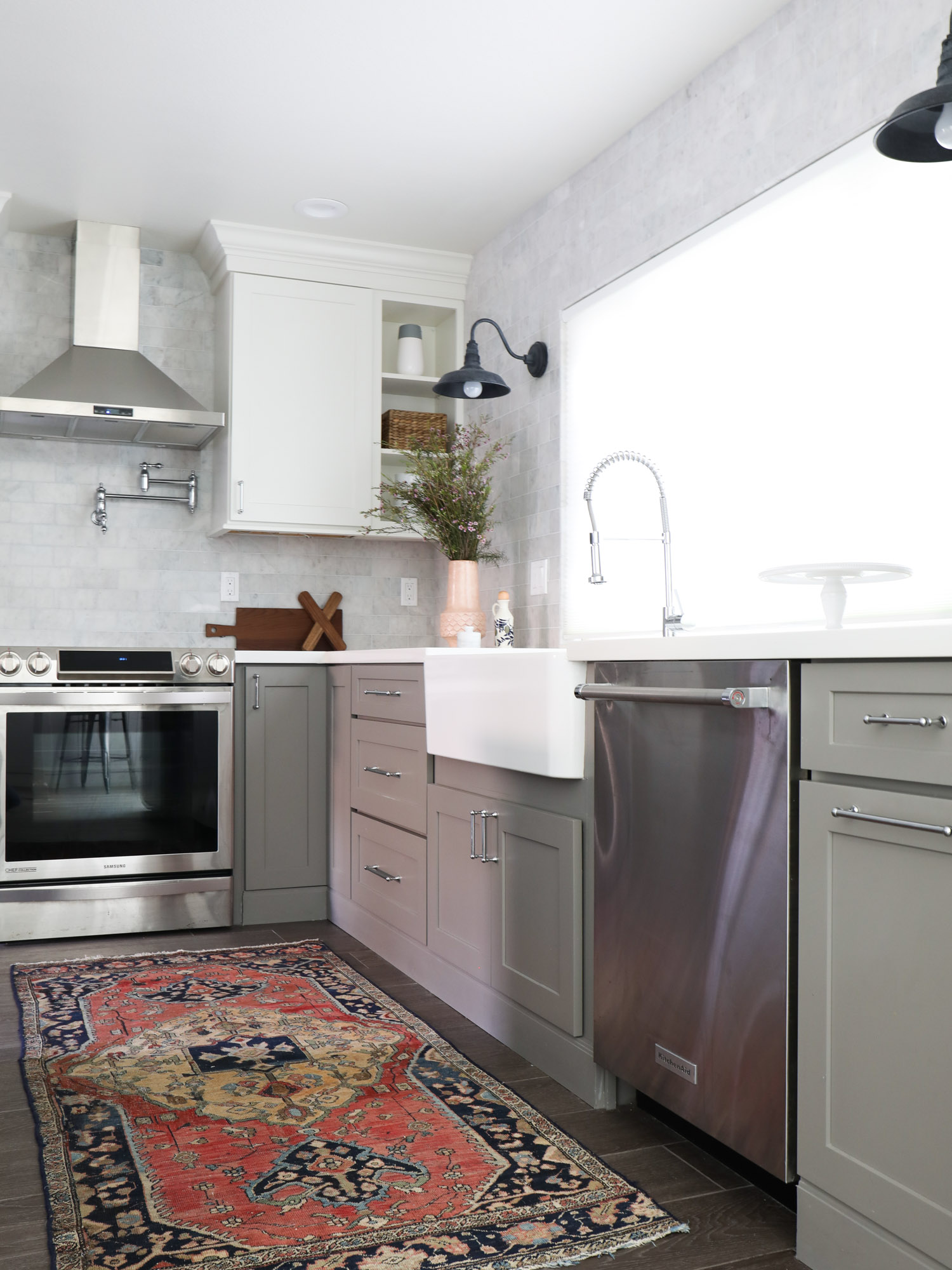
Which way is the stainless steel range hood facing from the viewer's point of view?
toward the camera

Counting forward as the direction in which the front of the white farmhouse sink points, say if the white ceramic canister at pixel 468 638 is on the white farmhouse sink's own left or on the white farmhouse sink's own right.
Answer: on the white farmhouse sink's own right

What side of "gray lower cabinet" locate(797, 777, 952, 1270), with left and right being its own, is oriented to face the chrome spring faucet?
right

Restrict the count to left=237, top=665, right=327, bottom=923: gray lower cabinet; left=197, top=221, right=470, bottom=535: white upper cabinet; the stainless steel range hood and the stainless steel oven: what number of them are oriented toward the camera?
4

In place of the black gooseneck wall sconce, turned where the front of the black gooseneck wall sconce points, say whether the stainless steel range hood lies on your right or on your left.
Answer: on your right

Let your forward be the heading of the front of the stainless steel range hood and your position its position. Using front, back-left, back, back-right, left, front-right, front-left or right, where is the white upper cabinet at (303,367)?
left

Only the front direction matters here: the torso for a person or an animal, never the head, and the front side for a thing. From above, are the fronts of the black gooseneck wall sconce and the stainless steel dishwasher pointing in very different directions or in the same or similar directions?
same or similar directions

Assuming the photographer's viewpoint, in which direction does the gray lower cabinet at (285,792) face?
facing the viewer

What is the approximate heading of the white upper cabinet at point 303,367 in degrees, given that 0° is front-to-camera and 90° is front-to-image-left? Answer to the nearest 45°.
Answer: approximately 0°

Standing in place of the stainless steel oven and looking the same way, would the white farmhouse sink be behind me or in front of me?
in front

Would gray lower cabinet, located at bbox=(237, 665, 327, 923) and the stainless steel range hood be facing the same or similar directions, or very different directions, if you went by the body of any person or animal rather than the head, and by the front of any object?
same or similar directions

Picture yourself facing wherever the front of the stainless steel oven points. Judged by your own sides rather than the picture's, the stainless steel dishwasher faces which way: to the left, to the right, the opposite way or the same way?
to the right
